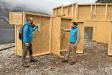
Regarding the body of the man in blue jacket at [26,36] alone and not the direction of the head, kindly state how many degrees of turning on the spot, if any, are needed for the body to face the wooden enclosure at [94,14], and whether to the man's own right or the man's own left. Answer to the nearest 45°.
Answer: approximately 45° to the man's own left

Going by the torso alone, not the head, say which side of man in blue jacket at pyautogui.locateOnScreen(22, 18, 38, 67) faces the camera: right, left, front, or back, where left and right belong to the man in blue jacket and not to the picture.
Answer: right

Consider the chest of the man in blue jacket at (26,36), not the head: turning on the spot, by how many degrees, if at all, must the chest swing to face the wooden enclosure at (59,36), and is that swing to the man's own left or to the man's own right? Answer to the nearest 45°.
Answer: approximately 45° to the man's own left

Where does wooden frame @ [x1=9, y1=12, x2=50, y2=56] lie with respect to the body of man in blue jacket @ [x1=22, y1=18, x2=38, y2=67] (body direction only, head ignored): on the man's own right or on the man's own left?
on the man's own left
